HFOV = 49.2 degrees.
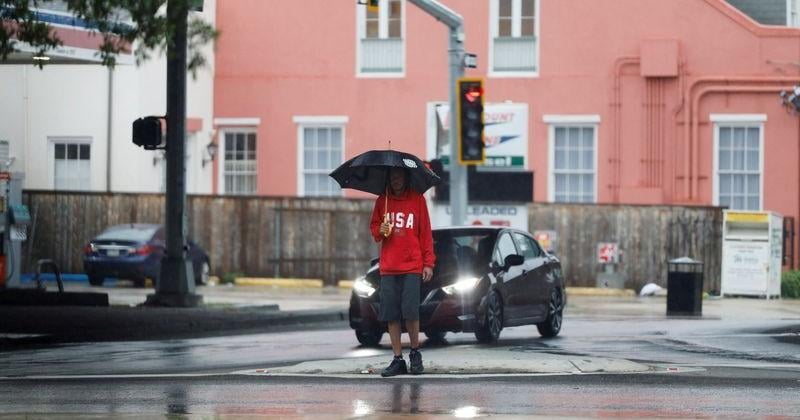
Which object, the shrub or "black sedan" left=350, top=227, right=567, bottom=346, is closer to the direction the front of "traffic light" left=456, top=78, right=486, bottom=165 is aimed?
the black sedan

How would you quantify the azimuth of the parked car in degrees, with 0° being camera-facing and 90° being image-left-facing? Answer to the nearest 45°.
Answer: approximately 225°

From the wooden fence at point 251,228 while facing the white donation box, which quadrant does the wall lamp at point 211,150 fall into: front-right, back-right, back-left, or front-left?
back-left

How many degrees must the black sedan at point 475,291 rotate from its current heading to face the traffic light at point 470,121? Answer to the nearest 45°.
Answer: approximately 135° to its right

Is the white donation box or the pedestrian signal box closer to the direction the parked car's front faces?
the white donation box

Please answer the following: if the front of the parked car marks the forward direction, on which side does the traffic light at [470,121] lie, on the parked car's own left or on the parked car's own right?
on the parked car's own right

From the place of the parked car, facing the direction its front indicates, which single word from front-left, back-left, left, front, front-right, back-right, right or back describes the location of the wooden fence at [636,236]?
front-right

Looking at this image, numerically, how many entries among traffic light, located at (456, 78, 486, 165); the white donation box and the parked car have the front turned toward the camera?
2

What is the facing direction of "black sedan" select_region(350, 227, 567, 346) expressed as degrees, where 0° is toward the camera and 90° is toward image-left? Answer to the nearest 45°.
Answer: approximately 45°
